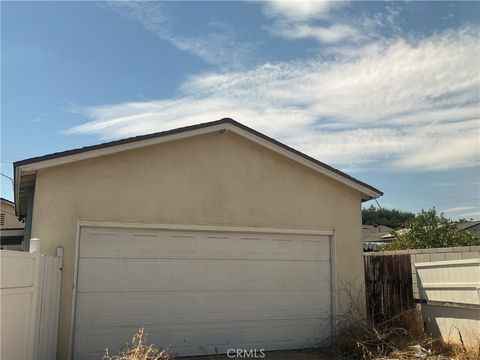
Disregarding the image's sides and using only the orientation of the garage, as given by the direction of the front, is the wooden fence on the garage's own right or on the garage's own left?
on the garage's own left

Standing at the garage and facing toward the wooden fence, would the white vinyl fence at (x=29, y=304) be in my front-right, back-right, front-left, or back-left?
back-right

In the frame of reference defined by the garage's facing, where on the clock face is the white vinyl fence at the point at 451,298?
The white vinyl fence is roughly at 9 o'clock from the garage.

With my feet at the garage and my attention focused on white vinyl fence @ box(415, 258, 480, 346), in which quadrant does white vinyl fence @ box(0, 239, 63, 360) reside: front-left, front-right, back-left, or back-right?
back-right

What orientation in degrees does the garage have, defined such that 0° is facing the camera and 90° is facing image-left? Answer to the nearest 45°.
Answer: approximately 0°

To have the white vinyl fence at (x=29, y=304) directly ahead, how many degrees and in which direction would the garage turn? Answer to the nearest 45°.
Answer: approximately 45° to its right
